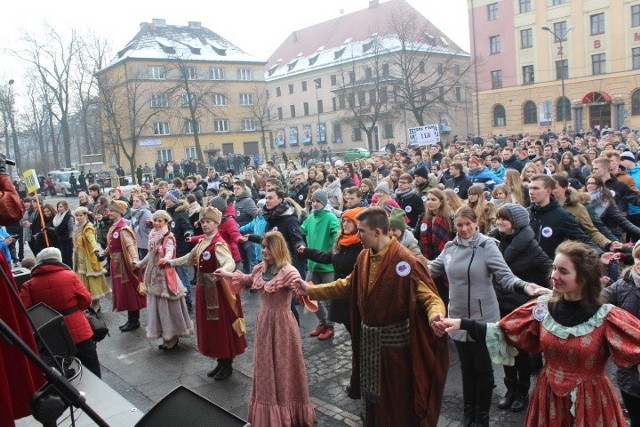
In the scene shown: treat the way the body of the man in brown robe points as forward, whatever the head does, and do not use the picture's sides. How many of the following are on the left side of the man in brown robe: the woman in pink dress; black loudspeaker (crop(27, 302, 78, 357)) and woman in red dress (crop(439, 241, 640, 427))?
1

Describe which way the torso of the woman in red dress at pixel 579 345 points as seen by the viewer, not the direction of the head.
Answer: toward the camera

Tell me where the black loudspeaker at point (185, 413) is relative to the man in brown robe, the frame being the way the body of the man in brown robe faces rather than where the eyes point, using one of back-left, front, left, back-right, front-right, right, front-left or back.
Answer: front

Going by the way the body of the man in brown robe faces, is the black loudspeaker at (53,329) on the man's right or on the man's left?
on the man's right

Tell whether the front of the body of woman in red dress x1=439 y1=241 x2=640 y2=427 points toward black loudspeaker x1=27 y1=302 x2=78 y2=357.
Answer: no

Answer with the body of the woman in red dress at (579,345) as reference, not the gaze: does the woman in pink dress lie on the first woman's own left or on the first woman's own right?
on the first woman's own right

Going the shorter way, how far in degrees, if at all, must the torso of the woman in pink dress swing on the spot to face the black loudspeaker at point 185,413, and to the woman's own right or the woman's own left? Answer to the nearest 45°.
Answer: approximately 45° to the woman's own left

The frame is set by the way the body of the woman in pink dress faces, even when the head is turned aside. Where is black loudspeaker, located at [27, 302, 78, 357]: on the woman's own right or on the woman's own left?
on the woman's own right

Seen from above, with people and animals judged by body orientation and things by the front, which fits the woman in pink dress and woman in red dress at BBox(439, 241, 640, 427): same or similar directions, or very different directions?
same or similar directions

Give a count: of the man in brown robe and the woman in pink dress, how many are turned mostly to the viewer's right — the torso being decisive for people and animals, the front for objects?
0

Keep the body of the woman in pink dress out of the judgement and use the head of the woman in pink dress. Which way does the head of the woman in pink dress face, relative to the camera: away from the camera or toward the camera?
toward the camera

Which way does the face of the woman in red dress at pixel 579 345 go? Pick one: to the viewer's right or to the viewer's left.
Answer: to the viewer's left

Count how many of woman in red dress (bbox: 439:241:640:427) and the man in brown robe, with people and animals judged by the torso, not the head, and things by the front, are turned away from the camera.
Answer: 0

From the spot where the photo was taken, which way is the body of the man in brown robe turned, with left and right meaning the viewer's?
facing the viewer and to the left of the viewer

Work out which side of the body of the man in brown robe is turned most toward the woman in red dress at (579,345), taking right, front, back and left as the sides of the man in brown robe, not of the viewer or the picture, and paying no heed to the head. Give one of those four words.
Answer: left

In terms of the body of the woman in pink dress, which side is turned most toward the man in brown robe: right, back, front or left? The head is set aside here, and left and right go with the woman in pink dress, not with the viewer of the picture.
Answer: left

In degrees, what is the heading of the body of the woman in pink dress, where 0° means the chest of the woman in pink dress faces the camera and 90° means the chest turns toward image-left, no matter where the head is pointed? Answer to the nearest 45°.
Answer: approximately 45°

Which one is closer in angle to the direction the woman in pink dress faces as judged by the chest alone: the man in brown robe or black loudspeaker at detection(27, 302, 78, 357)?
the black loudspeaker

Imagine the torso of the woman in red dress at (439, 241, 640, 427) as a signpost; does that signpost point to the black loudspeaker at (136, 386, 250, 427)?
no
